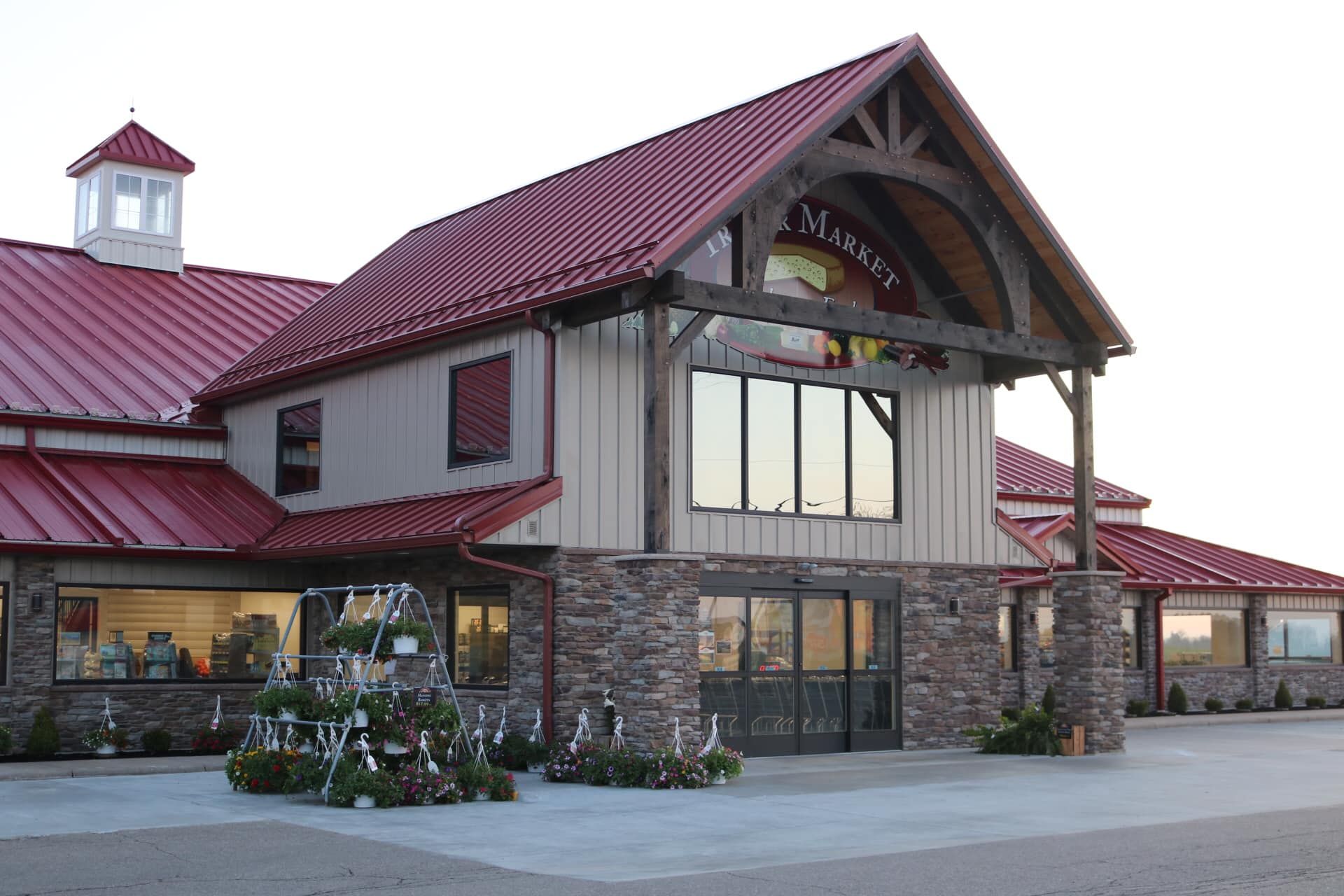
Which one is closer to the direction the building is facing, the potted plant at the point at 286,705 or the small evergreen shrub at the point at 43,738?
the potted plant

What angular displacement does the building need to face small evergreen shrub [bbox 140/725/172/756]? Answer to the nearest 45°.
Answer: approximately 135° to its right

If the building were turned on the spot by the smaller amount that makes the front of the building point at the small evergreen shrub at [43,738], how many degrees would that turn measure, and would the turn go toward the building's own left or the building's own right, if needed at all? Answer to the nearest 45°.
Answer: approximately 135° to the building's own right

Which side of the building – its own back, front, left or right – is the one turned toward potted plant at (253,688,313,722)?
right

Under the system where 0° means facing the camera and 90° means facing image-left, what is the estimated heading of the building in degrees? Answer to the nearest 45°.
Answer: approximately 315°

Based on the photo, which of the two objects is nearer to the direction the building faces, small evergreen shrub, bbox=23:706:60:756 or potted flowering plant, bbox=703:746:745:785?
the potted flowering plant

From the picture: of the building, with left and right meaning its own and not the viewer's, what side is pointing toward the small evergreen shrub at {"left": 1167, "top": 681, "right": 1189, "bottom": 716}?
left
